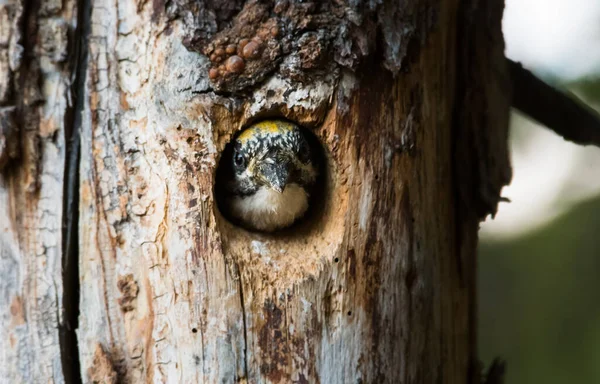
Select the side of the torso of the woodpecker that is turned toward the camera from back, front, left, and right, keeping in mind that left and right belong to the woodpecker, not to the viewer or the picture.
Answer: front
